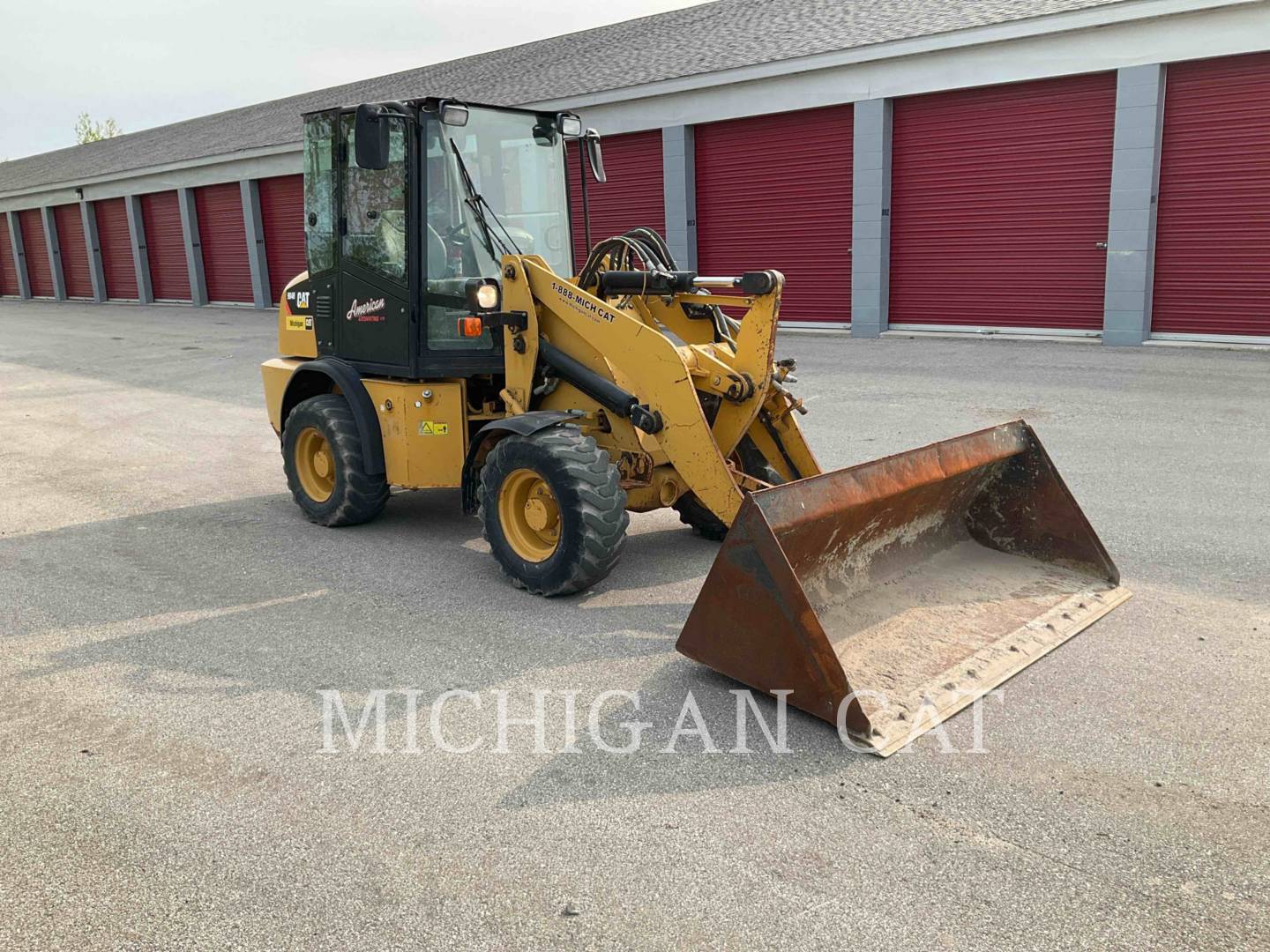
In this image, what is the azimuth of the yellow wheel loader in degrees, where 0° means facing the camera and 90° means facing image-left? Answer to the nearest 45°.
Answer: approximately 315°
